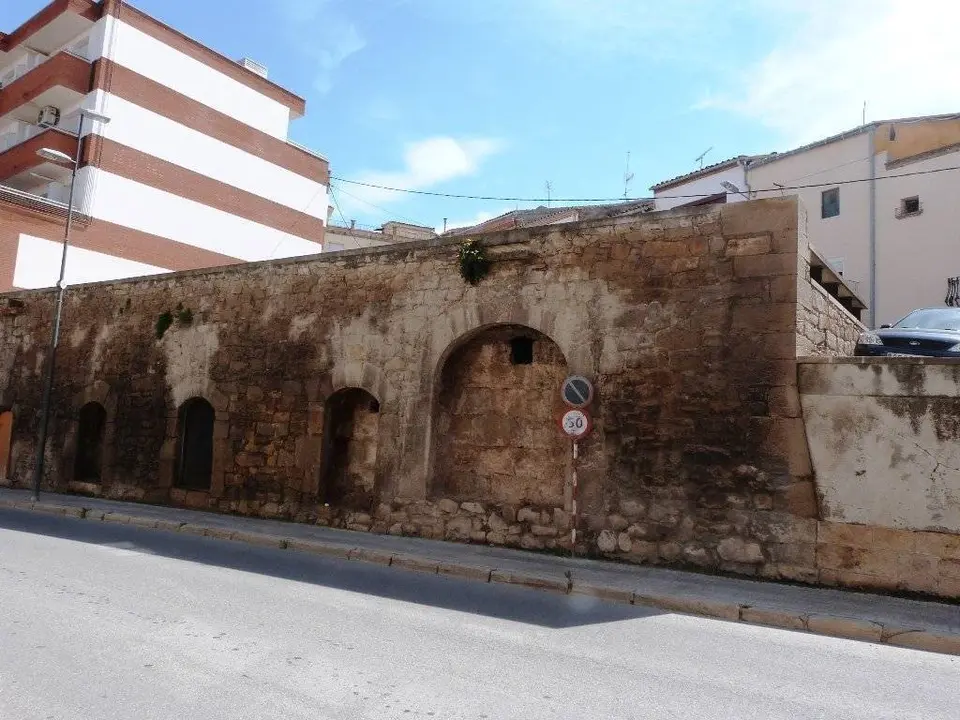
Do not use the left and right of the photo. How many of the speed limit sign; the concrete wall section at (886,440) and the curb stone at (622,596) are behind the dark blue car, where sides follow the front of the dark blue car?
0

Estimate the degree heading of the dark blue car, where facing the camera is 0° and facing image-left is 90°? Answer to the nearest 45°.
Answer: approximately 45°

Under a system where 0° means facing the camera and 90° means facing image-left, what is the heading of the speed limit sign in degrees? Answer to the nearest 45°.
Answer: approximately 0°

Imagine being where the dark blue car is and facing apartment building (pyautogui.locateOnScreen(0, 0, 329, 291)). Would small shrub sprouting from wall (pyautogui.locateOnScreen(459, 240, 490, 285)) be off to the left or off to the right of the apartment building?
left

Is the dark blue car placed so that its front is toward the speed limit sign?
yes

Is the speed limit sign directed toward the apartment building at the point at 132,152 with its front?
no

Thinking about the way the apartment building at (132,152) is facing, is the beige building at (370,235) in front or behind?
behind

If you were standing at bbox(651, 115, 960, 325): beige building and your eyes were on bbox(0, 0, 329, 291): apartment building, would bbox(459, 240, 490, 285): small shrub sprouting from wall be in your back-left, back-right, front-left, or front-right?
front-left

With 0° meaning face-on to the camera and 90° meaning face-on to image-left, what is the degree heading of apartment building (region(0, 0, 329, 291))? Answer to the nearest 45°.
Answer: approximately 45°

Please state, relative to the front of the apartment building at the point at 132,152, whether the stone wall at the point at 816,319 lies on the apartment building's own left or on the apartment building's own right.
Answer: on the apartment building's own left

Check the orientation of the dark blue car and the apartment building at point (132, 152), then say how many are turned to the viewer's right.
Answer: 0

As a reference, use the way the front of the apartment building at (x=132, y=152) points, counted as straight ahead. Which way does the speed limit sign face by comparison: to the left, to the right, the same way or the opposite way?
the same way

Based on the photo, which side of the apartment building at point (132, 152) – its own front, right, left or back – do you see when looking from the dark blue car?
left

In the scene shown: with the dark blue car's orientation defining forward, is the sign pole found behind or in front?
in front

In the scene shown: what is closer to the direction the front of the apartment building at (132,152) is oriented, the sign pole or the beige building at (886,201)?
the sign pole

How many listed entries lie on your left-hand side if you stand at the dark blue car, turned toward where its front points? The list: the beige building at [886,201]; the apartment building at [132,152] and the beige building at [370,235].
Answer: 0
